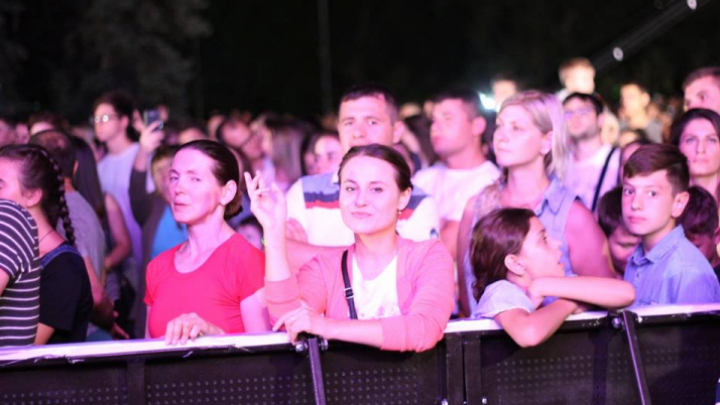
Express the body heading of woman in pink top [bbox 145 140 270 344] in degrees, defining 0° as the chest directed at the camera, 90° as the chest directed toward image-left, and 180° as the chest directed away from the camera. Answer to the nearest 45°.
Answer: approximately 45°

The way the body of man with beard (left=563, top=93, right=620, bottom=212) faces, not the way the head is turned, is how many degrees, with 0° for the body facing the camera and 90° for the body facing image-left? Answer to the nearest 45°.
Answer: approximately 45°
